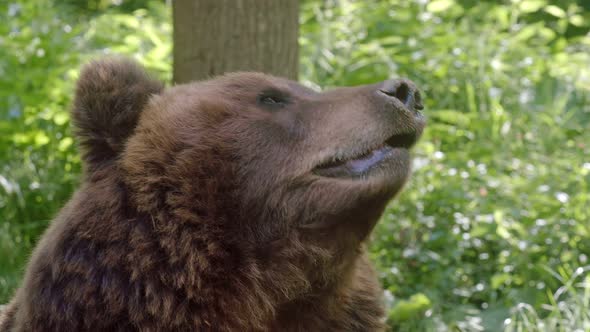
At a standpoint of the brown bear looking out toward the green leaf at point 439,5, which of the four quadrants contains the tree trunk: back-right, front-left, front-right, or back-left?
front-left

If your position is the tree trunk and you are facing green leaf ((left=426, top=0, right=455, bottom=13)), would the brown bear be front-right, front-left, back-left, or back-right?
back-right

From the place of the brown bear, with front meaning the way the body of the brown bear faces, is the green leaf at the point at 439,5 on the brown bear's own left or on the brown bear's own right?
on the brown bear's own left
